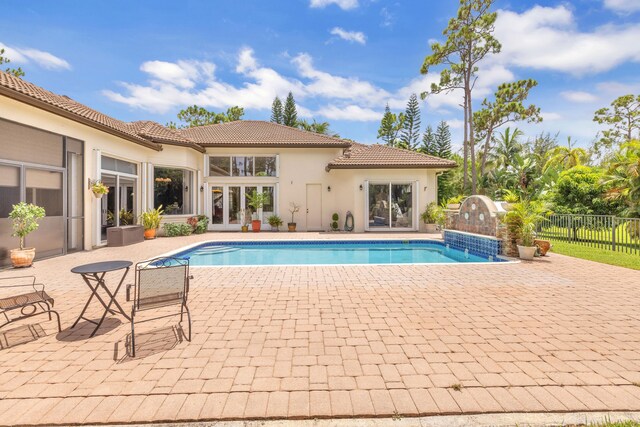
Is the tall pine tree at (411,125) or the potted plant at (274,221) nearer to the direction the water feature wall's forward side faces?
the potted plant

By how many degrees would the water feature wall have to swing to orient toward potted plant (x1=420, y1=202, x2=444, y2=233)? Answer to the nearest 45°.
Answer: approximately 90° to its right

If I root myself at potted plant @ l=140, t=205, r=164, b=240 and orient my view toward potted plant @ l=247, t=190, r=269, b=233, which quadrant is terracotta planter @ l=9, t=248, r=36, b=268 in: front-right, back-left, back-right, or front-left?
back-right

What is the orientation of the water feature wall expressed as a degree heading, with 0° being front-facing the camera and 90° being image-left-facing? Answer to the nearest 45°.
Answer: approximately 45°

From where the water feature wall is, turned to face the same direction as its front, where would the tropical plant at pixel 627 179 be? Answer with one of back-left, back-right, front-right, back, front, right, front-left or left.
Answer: back

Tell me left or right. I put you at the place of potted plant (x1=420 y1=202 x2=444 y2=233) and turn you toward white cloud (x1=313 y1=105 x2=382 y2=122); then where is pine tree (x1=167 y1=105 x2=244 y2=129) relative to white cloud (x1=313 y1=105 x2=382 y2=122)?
left

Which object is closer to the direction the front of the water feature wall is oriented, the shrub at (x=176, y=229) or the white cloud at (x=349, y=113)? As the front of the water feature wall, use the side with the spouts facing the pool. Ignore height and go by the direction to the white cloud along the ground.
the shrub

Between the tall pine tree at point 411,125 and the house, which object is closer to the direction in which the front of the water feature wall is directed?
the house

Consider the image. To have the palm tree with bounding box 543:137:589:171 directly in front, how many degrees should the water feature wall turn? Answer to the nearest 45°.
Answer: approximately 135° to its right
